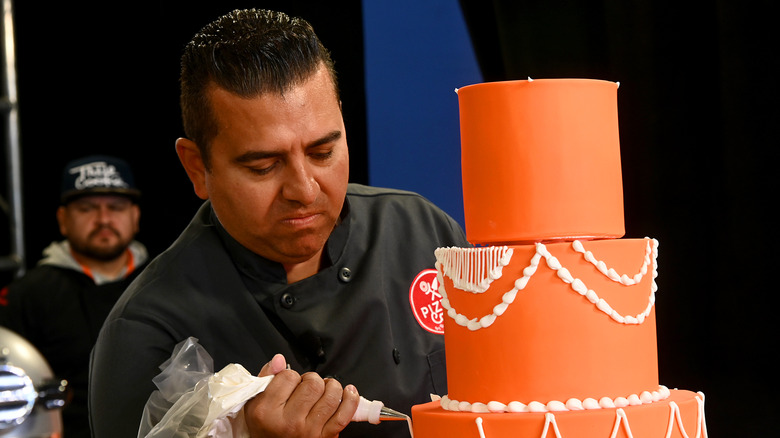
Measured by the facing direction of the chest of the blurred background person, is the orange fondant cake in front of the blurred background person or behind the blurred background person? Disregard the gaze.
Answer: in front

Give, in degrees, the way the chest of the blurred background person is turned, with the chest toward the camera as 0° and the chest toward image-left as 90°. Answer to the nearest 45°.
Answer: approximately 315°
